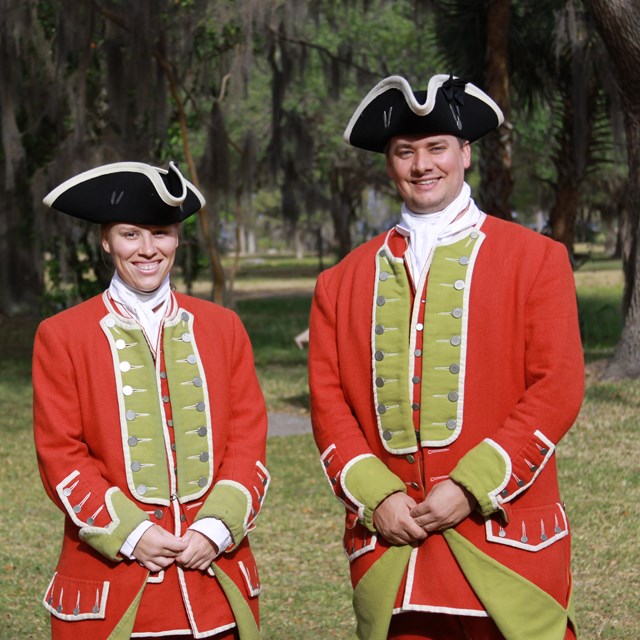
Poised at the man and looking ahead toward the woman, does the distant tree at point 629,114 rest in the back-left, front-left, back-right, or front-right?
back-right

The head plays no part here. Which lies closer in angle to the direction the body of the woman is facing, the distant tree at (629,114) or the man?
the man

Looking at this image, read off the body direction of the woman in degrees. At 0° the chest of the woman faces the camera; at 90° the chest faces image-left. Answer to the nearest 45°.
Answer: approximately 0°

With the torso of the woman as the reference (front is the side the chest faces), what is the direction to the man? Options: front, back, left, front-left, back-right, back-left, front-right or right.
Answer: left

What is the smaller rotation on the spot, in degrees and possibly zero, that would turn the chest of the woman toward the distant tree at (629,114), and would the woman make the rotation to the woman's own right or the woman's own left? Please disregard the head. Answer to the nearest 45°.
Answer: approximately 135° to the woman's own left
